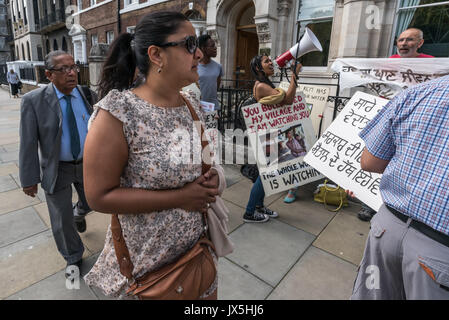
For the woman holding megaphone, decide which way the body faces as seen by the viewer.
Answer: to the viewer's right

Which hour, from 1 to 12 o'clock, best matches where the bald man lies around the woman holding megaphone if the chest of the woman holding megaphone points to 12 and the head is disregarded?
The bald man is roughly at 11 o'clock from the woman holding megaphone.

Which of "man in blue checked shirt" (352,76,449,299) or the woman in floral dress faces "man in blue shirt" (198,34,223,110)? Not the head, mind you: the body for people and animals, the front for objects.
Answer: the man in blue checked shirt

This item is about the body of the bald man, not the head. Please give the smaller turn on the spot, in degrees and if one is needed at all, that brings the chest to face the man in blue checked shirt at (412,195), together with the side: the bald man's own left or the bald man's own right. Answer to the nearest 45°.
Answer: approximately 45° to the bald man's own left

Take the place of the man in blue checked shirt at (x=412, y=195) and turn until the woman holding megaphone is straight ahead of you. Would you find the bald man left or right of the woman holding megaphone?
right

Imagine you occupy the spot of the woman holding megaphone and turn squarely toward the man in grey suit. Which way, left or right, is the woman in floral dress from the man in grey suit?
left

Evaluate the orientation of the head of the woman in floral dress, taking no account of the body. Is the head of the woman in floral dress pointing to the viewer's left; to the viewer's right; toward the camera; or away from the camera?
to the viewer's right

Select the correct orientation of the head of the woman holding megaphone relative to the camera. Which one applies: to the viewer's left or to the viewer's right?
to the viewer's right

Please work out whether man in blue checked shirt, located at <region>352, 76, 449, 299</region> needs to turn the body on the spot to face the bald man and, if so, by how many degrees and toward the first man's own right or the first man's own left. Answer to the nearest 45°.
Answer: approximately 45° to the first man's own right
